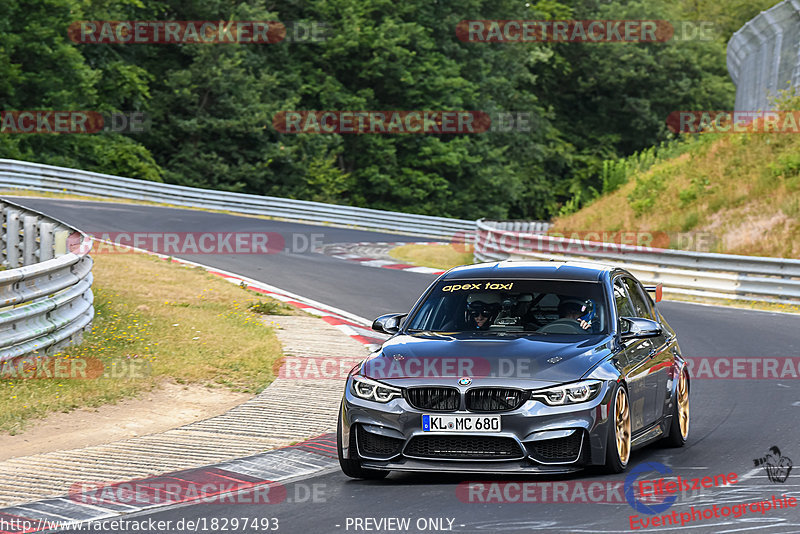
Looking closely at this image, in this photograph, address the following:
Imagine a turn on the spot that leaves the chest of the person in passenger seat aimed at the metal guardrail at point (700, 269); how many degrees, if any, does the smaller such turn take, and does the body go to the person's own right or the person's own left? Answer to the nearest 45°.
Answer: approximately 180°

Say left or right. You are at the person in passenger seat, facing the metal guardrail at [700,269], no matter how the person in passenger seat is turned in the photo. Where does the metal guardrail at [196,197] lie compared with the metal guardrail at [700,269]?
left

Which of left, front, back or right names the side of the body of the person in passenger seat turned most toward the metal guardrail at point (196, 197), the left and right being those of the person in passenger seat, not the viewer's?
back

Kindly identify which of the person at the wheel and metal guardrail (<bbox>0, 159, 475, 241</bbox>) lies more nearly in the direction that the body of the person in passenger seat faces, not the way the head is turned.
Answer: the person at the wheel

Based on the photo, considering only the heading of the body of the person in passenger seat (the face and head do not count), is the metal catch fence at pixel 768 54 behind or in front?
behind

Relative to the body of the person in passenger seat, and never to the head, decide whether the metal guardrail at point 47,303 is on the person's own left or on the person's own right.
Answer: on the person's own right

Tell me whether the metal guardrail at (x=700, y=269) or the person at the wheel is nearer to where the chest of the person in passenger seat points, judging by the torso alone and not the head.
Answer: the person at the wheel

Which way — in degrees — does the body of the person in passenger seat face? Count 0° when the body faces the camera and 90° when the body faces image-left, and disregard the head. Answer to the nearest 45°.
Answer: approximately 0°
